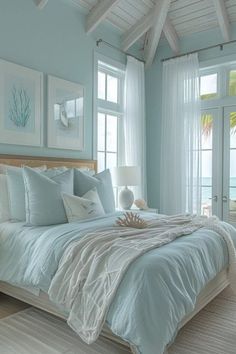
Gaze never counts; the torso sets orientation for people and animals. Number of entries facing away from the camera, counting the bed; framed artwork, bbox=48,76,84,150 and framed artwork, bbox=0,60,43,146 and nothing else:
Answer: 0

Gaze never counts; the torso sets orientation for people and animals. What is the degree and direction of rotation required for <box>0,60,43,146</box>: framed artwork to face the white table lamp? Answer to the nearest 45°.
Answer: approximately 45° to its left

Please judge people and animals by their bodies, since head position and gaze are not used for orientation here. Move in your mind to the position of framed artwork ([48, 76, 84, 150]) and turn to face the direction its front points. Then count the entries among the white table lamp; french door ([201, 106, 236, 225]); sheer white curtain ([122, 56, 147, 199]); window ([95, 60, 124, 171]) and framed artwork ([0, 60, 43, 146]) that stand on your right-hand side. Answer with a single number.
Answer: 1

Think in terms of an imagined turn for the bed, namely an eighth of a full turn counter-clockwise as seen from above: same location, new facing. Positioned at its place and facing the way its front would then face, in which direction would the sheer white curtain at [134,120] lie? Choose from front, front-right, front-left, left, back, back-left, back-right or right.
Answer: left

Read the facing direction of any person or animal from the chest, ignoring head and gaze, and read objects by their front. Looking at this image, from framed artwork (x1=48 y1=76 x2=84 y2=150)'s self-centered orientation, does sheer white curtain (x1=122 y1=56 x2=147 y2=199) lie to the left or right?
on its left

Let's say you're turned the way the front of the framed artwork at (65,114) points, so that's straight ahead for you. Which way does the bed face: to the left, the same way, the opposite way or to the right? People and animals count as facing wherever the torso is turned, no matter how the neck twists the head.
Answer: the same way

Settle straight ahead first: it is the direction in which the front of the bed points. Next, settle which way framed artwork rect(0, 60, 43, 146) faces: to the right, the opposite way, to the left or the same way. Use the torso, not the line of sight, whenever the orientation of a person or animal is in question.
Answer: the same way

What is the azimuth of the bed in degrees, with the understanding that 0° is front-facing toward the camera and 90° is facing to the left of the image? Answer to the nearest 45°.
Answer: approximately 315°

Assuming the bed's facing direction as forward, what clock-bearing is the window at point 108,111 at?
The window is roughly at 7 o'clock from the bed.

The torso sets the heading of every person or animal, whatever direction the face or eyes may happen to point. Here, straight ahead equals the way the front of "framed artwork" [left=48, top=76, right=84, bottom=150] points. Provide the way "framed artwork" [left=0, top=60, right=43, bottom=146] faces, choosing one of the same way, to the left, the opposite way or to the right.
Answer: the same way

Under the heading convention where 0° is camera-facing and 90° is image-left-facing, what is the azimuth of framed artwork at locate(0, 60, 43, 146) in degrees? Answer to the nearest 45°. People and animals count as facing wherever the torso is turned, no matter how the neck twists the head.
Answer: approximately 315°

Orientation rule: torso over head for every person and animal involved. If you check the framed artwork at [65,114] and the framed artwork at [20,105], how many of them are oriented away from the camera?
0
